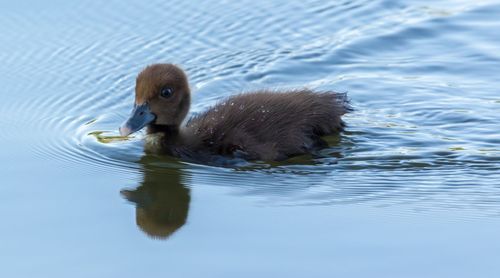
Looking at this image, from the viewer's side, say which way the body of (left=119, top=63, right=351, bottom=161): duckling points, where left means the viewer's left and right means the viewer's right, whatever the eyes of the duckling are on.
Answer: facing to the left of the viewer
